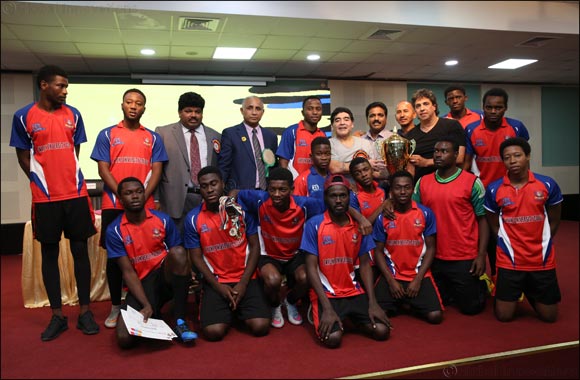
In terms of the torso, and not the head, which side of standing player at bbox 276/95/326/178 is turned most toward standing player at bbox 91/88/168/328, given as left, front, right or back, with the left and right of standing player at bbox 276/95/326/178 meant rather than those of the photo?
right

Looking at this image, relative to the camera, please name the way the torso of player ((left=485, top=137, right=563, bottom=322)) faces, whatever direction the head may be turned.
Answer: toward the camera

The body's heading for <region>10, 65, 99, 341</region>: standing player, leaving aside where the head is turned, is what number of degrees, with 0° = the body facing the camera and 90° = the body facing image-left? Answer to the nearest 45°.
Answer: approximately 0°

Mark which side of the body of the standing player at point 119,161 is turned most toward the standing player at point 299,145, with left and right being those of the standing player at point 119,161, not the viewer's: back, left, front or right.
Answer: left

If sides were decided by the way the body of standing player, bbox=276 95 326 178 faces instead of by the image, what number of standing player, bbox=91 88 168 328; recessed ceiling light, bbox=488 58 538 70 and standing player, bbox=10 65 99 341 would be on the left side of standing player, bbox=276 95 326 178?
1

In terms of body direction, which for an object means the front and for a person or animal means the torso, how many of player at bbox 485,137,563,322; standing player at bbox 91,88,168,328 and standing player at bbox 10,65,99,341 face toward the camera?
3

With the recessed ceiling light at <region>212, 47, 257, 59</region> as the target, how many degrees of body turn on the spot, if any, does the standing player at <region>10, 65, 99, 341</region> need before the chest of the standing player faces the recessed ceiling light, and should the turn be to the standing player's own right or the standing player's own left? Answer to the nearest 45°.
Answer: approximately 135° to the standing player's own left

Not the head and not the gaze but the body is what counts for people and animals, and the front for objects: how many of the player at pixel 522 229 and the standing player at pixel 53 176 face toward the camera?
2

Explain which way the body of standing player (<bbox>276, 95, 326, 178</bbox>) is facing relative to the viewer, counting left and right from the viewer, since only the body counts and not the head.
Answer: facing the viewer and to the right of the viewer

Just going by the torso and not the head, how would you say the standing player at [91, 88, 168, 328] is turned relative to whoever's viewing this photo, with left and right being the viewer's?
facing the viewer

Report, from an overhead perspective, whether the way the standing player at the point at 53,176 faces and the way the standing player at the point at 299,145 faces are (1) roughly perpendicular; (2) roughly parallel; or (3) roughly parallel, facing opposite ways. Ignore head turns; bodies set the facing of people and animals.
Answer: roughly parallel

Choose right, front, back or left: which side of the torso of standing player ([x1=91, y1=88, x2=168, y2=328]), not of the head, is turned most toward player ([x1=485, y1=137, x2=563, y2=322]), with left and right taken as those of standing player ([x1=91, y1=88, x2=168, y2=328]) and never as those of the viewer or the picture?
left

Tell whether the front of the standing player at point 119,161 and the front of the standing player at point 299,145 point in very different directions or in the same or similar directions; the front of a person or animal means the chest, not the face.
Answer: same or similar directions
